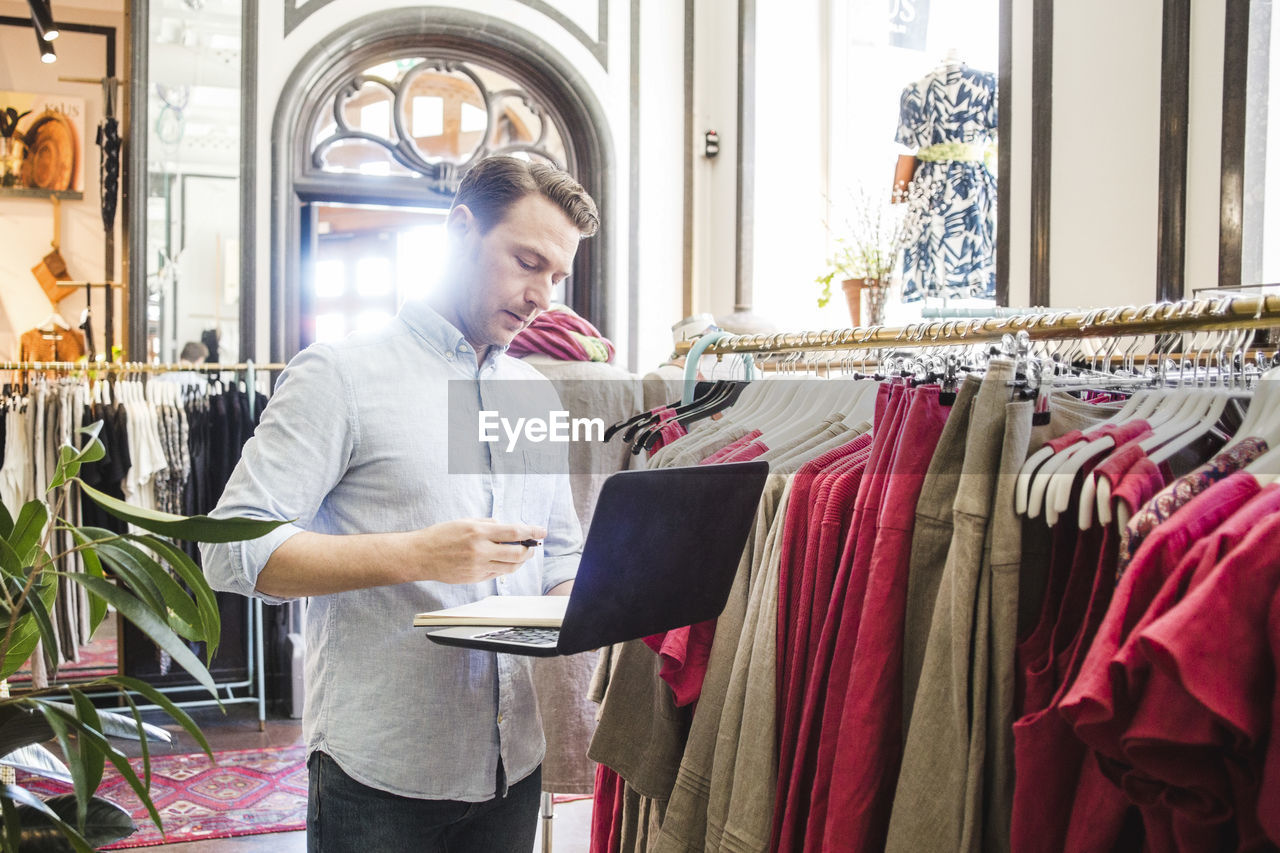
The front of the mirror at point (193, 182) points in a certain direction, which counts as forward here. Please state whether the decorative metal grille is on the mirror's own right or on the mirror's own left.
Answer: on the mirror's own left

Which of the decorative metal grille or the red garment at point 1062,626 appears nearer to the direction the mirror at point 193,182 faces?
the red garment

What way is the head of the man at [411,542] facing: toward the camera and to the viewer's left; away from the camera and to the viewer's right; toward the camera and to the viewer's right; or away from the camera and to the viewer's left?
toward the camera and to the viewer's right

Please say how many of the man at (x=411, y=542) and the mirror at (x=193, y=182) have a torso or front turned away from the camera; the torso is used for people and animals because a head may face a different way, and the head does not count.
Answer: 0

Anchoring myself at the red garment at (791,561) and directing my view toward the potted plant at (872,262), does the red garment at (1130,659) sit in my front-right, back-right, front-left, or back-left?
back-right

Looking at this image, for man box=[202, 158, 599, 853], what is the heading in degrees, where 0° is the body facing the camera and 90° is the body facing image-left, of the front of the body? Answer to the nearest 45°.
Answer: approximately 315°

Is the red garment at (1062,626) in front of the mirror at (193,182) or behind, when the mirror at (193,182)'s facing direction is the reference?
in front

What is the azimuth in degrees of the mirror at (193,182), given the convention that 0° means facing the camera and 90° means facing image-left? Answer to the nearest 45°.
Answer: approximately 0°

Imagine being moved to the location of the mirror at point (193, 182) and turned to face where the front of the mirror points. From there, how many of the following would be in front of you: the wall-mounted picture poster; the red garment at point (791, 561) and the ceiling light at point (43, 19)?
1

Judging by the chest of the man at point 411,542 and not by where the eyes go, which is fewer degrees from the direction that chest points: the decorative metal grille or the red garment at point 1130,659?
the red garment

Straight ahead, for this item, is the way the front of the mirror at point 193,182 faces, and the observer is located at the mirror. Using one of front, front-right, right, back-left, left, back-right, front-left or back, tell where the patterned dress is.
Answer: front-left

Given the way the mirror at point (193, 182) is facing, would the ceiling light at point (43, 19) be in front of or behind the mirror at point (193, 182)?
behind

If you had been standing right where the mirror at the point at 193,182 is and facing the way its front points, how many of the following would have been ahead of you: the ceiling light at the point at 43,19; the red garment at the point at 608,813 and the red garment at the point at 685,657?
2

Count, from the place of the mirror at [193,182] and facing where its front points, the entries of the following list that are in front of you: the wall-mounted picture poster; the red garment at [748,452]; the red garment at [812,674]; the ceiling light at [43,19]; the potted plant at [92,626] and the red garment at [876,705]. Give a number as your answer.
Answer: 4

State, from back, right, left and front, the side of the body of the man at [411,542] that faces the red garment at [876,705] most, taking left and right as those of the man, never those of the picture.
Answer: front
